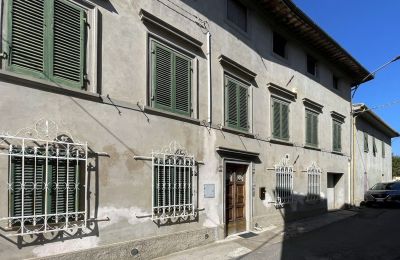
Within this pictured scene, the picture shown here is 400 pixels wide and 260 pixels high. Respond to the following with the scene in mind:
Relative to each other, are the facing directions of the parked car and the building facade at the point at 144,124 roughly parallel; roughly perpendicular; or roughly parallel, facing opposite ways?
roughly perpendicular

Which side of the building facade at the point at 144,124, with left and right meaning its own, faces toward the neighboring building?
left

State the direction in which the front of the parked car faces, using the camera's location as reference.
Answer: facing the viewer and to the left of the viewer

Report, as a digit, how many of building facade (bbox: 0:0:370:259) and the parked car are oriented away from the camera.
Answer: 0

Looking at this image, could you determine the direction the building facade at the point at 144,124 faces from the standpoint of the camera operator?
facing the viewer and to the right of the viewer

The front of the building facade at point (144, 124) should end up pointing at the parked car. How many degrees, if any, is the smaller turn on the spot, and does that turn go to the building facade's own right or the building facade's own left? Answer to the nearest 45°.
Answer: approximately 90° to the building facade's own left

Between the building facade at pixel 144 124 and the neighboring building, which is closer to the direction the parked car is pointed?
the building facade
